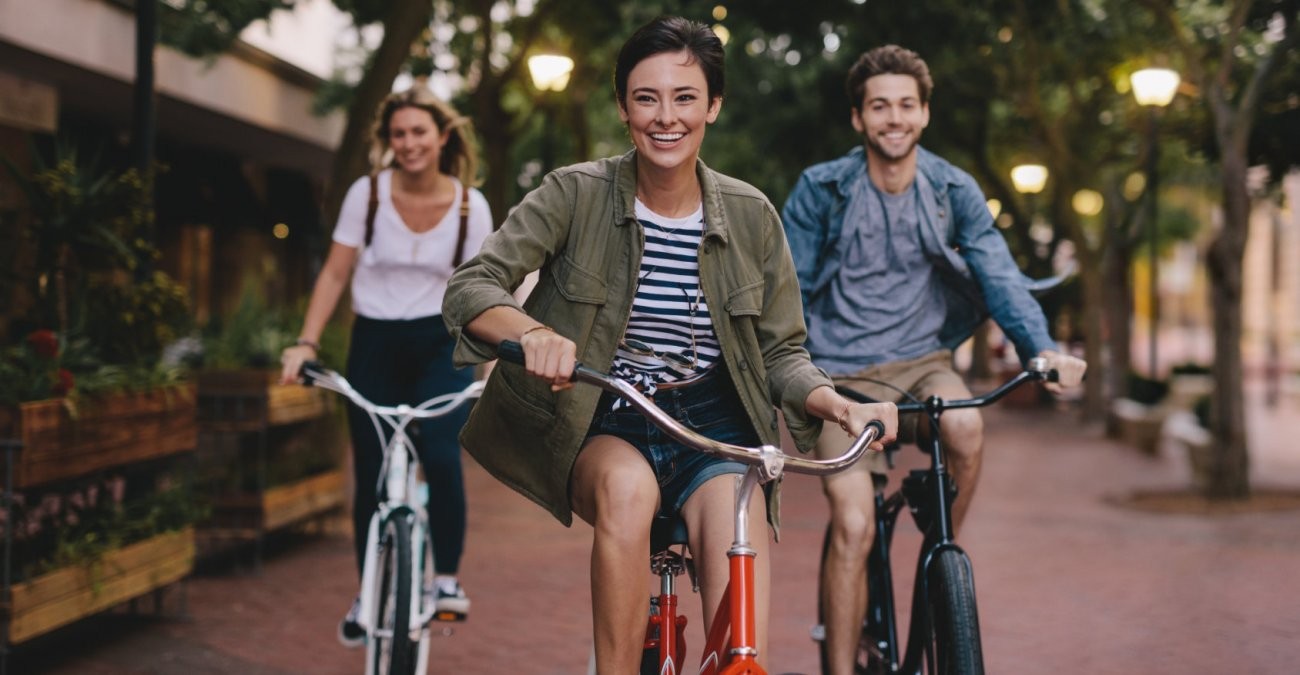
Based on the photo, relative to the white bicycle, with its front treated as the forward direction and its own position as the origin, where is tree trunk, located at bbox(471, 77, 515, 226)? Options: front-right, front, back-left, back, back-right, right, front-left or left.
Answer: back

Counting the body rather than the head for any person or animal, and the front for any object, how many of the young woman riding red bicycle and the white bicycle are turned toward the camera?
2

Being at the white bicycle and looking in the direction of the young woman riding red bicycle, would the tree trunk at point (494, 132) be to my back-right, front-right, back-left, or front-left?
back-left

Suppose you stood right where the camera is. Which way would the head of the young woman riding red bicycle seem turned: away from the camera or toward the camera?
toward the camera

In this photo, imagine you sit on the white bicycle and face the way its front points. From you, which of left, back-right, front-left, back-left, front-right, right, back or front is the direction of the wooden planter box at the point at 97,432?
back-right

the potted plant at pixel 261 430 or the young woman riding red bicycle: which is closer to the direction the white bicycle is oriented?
the young woman riding red bicycle

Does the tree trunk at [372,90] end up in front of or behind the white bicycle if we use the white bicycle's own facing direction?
behind

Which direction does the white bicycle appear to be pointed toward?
toward the camera

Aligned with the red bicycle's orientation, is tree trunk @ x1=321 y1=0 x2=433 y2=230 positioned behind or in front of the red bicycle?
behind
